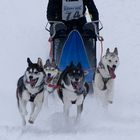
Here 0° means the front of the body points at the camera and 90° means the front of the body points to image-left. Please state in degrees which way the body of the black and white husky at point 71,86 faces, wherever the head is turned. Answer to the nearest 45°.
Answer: approximately 0°

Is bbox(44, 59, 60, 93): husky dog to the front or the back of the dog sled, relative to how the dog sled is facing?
to the front

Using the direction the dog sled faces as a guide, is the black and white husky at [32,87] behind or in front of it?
in front

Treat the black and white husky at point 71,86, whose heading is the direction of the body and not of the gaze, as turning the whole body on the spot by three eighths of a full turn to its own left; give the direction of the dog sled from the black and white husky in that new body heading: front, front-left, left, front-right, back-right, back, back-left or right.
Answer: front-left

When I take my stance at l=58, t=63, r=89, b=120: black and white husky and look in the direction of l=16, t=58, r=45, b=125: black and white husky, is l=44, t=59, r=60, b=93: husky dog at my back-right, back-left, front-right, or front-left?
front-right

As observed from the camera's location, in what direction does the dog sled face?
facing the viewer

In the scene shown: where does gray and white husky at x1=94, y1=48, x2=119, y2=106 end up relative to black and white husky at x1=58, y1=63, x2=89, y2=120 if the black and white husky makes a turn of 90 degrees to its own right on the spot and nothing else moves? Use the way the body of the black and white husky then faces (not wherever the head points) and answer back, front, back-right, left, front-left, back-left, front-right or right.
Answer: back-right

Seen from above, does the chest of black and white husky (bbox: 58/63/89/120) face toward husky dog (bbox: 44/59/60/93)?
no

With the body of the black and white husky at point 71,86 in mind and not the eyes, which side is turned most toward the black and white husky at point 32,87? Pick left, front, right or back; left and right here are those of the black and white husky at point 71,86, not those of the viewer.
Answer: right
